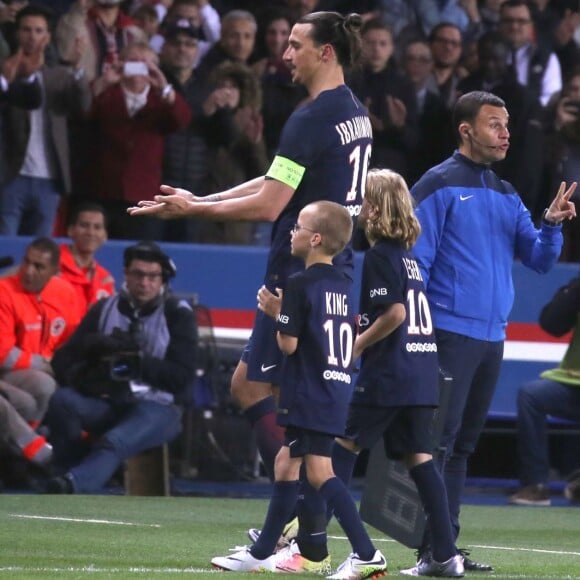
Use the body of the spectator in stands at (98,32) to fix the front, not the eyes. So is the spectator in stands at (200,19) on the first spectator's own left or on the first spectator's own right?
on the first spectator's own left

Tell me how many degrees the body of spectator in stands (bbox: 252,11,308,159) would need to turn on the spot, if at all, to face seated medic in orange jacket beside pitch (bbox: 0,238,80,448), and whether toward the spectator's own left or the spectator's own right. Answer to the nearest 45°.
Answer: approximately 45° to the spectator's own right

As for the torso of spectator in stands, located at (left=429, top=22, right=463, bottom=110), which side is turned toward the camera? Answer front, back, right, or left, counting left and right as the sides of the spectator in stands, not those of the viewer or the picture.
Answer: front

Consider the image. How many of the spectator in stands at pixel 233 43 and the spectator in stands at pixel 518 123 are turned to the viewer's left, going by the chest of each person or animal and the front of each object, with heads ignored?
0

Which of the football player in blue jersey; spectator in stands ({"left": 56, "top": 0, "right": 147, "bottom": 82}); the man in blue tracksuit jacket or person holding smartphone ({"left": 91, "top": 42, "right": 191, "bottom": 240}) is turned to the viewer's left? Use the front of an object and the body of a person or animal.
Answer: the football player in blue jersey

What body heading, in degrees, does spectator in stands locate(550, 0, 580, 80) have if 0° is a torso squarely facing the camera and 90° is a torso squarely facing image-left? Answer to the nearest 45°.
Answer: approximately 0°

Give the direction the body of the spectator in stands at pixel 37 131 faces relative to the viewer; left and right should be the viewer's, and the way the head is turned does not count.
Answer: facing the viewer

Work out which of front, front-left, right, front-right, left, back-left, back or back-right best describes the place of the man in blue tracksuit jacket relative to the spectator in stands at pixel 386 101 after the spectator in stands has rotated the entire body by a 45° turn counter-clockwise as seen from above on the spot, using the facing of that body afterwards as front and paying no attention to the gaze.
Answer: front-right

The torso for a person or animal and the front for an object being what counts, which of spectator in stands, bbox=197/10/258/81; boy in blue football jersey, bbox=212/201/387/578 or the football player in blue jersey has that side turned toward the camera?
the spectator in stands

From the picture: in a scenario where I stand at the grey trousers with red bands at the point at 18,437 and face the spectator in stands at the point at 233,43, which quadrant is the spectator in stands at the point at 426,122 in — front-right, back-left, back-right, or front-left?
front-right

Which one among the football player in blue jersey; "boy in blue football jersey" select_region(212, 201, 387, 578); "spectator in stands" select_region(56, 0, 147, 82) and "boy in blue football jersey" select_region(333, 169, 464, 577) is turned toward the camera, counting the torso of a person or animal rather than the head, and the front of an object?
the spectator in stands
